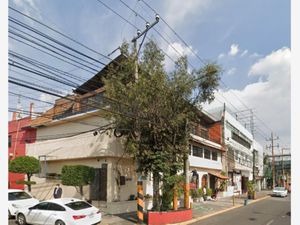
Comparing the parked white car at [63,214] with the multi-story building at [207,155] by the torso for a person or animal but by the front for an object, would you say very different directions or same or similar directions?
very different directions

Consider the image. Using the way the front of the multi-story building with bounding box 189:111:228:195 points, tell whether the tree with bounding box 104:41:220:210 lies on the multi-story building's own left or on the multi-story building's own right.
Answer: on the multi-story building's own right

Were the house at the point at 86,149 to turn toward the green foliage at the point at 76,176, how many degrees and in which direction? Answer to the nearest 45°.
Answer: approximately 45° to its left

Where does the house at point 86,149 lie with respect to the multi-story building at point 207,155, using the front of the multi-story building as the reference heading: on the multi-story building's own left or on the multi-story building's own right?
on the multi-story building's own right

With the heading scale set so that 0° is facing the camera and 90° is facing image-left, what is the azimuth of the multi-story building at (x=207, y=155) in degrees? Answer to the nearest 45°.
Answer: approximately 315°

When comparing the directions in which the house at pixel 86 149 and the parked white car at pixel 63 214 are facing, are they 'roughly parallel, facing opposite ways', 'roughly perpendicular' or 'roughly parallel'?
roughly perpendicular
